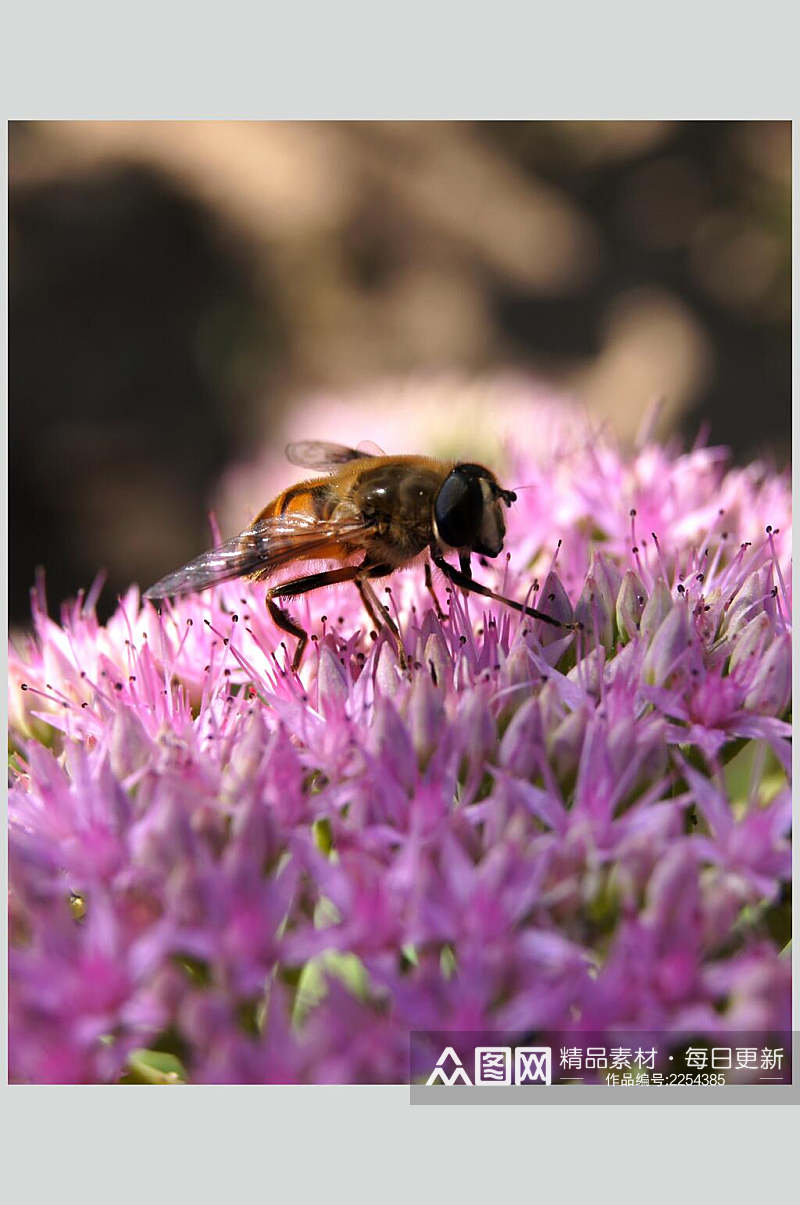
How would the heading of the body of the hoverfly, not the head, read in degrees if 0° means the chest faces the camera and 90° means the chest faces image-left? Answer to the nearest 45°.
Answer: approximately 270°
